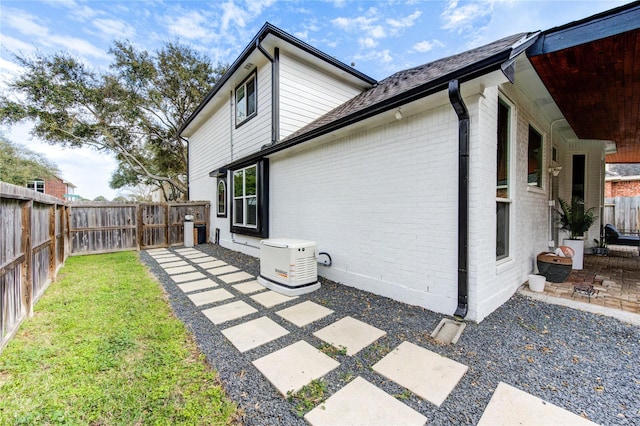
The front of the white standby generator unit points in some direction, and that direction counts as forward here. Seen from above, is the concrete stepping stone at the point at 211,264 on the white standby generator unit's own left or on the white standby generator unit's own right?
on the white standby generator unit's own right

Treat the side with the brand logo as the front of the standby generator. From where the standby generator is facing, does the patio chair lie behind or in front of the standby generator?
behind

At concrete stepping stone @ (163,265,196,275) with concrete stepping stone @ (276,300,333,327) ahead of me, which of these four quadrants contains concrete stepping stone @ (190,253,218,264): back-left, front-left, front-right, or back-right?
back-left

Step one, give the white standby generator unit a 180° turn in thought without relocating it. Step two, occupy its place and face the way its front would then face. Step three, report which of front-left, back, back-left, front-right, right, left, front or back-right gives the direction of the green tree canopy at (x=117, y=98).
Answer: left

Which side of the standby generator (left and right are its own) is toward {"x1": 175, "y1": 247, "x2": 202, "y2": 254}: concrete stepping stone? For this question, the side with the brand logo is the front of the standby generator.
right

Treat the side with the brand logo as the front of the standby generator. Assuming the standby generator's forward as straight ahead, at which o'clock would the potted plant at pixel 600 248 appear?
The potted plant is roughly at 7 o'clock from the standby generator.

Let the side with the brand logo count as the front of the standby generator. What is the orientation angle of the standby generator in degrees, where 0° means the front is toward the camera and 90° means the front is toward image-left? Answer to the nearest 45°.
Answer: approximately 45°

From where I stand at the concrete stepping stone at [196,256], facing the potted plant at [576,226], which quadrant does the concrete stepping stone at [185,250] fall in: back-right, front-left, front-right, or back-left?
back-left
